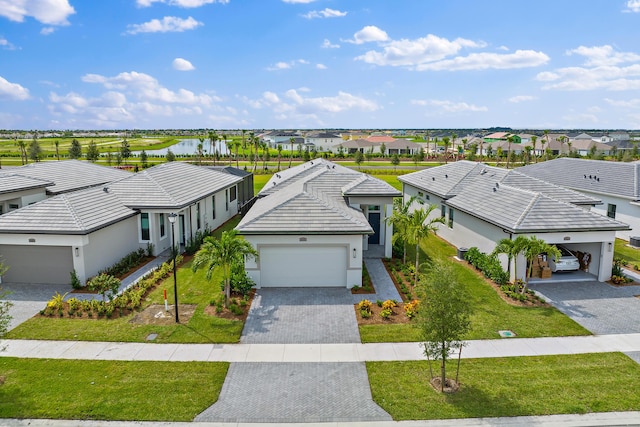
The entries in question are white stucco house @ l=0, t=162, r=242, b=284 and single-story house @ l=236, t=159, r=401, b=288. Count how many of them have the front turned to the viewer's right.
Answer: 0

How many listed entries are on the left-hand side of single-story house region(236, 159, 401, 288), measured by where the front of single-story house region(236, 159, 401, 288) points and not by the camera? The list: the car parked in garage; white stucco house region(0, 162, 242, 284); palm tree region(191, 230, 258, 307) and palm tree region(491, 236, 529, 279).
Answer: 2

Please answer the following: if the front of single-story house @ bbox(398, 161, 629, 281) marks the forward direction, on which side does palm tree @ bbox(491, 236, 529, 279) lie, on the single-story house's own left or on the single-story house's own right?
on the single-story house's own right

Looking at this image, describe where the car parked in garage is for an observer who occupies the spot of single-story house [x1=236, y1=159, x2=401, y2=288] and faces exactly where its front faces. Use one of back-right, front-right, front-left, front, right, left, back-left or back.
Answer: left

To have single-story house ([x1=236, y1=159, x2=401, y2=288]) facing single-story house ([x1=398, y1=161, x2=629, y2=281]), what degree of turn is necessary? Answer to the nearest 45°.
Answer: approximately 90° to its left

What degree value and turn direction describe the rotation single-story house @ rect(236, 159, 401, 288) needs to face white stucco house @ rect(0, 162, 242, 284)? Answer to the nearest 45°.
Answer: approximately 90° to its right

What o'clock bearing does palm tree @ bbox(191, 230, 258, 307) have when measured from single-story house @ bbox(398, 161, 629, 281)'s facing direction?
The palm tree is roughly at 3 o'clock from the single-story house.

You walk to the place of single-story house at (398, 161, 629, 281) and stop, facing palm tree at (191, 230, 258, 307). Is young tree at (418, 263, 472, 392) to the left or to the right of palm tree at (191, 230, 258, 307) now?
left

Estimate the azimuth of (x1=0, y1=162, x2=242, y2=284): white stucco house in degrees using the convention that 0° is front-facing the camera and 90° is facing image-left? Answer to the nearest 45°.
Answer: approximately 45°

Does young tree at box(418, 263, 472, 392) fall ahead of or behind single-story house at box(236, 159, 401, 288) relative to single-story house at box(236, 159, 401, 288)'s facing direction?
ahead

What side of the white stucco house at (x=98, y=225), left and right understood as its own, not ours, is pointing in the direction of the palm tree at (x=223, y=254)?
left

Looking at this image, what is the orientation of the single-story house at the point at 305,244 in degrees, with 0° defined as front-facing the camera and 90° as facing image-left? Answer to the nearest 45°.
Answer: approximately 0°

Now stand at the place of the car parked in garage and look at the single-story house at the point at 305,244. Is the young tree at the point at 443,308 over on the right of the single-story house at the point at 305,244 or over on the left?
left

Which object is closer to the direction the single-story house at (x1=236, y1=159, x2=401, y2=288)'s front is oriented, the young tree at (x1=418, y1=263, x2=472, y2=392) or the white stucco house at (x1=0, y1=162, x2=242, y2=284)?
the young tree

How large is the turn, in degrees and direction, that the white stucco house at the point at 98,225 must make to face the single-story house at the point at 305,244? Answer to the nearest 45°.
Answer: approximately 90° to its left

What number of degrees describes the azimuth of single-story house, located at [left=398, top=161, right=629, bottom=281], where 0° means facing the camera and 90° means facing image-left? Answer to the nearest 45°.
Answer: approximately 315°
